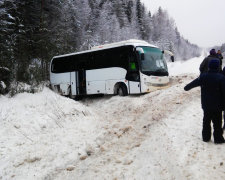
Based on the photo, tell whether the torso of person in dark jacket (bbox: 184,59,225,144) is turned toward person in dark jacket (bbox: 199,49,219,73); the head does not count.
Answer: yes

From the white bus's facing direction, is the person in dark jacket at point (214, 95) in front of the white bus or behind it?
in front

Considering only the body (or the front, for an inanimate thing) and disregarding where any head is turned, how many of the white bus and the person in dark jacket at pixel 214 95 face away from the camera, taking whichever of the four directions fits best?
1

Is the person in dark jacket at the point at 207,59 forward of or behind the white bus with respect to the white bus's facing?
forward

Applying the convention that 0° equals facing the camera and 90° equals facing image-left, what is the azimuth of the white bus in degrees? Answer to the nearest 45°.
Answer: approximately 315°

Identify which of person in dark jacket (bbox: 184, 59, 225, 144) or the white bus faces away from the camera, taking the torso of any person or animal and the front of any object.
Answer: the person in dark jacket
